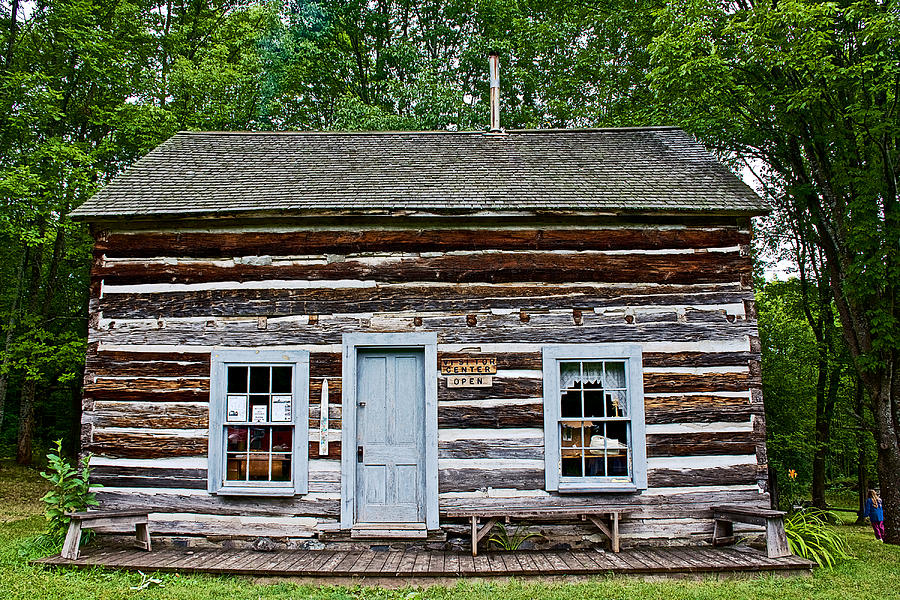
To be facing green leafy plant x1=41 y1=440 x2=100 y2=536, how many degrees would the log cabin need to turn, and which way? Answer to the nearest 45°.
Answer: approximately 90° to its right

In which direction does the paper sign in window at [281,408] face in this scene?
toward the camera

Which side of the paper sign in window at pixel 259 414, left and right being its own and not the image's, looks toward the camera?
front

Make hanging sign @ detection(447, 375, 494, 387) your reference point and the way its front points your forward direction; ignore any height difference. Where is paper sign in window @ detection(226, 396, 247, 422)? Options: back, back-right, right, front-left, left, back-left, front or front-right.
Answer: right

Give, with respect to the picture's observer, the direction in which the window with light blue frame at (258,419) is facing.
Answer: facing the viewer

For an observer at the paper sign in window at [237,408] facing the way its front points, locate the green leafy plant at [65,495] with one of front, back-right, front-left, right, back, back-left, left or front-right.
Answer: right

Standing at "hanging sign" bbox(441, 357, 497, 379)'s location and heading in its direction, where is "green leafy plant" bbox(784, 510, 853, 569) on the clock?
The green leafy plant is roughly at 9 o'clock from the hanging sign.

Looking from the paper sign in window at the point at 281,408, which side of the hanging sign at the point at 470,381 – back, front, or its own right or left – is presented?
right

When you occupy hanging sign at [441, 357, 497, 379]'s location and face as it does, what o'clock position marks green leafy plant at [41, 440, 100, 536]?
The green leafy plant is roughly at 3 o'clock from the hanging sign.

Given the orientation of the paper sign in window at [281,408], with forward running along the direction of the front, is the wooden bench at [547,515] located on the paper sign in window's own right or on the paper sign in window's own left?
on the paper sign in window's own left

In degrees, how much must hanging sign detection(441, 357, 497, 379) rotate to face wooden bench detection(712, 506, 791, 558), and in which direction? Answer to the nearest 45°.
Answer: approximately 90° to its left
